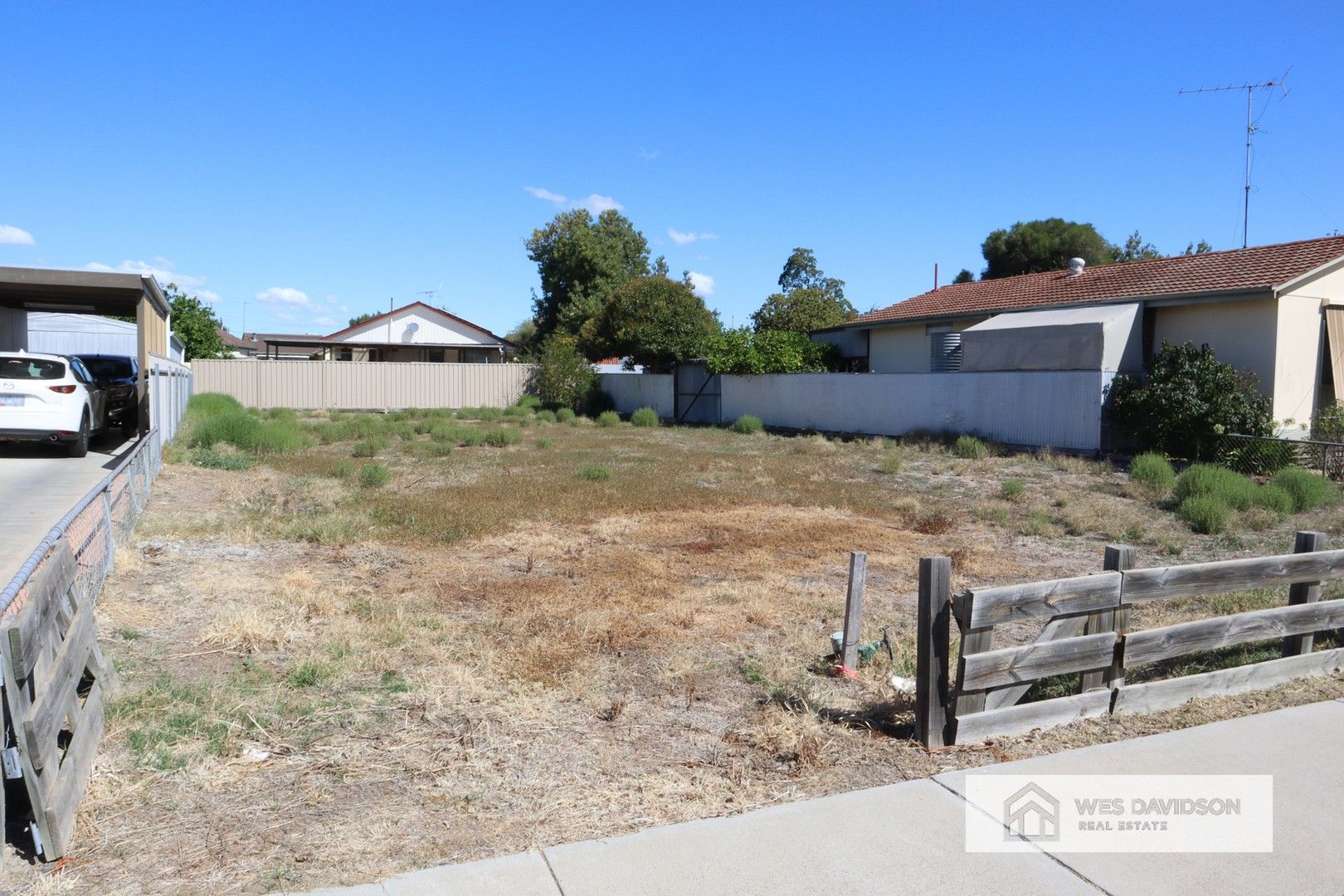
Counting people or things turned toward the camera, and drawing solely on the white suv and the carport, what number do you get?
1

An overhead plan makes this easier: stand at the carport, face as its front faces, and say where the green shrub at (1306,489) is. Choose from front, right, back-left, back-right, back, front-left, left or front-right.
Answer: front-left

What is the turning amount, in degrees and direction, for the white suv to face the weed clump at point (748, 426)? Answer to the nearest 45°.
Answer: approximately 90° to its right

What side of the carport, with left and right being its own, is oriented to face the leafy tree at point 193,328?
back

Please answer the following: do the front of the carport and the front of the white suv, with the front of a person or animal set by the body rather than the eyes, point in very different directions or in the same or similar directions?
very different directions

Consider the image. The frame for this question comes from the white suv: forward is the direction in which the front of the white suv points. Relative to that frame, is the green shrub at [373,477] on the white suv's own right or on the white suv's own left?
on the white suv's own right

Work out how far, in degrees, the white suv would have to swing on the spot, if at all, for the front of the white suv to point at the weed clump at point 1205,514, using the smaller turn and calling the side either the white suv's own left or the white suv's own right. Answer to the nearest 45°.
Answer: approximately 135° to the white suv's own right

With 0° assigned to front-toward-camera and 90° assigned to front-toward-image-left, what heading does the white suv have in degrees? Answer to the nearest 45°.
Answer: approximately 180°

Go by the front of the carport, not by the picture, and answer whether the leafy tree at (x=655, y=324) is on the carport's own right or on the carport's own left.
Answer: on the carport's own left

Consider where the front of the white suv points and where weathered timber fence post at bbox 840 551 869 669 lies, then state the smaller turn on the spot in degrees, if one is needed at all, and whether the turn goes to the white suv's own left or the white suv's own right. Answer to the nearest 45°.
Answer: approximately 180°

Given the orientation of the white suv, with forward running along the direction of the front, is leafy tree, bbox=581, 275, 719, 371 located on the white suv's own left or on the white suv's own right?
on the white suv's own right

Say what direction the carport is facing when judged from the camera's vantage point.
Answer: facing the viewer
